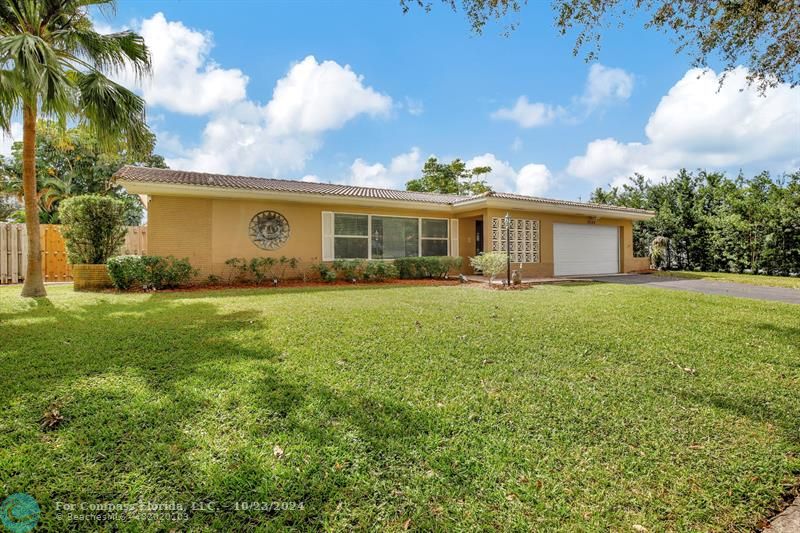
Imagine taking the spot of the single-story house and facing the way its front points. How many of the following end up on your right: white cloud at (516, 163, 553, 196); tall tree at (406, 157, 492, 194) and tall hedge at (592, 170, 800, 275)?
0

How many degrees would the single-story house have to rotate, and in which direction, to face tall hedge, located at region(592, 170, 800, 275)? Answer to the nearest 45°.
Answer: approximately 45° to its left

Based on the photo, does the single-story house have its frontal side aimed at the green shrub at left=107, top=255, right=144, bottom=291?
no

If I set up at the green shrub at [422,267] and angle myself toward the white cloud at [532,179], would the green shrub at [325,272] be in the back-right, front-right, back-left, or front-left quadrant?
back-left

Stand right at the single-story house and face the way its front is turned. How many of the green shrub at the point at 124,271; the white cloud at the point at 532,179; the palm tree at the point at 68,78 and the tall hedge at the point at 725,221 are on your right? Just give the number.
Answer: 2

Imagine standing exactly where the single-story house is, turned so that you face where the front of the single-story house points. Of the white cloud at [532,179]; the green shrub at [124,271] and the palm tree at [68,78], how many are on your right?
2

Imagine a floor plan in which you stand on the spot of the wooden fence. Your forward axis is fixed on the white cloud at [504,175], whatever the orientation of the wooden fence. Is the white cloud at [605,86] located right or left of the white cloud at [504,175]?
right

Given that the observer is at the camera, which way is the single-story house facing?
facing the viewer and to the right of the viewer

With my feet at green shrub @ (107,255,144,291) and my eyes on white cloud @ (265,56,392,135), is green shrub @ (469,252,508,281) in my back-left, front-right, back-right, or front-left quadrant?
front-right

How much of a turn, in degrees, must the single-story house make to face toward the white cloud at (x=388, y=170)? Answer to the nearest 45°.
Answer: approximately 135° to its left
